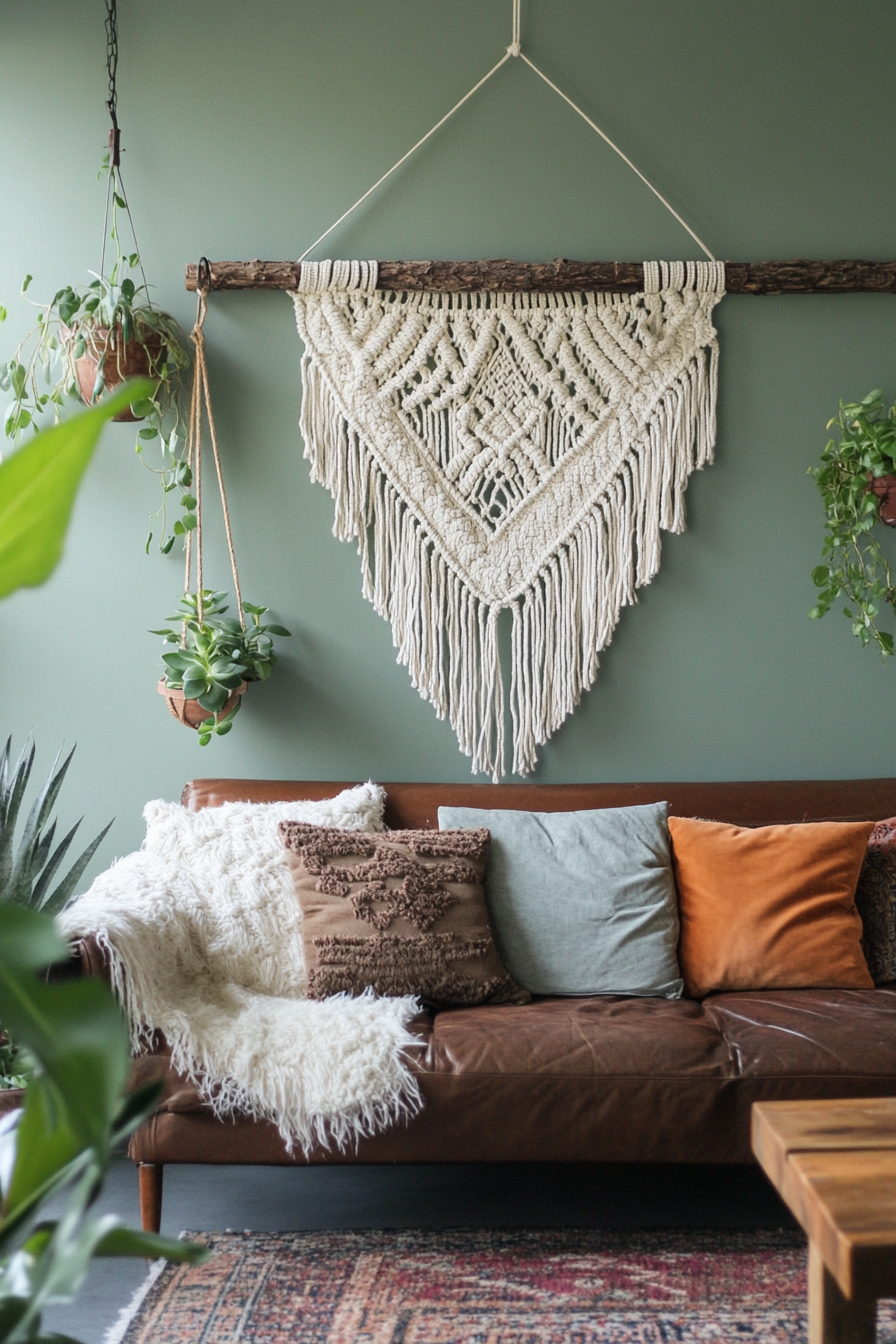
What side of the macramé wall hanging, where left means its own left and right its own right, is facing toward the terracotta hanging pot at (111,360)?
right

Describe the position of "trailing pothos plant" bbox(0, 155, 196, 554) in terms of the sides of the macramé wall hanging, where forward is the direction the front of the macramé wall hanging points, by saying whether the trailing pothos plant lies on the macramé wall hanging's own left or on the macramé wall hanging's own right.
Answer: on the macramé wall hanging's own right

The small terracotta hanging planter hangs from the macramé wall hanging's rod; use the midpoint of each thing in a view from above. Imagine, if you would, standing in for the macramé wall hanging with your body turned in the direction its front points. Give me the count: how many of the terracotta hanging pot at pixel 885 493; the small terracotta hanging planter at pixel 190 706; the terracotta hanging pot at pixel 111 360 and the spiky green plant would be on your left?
1

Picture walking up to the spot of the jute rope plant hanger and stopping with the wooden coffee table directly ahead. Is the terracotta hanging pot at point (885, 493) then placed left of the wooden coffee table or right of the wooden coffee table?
left

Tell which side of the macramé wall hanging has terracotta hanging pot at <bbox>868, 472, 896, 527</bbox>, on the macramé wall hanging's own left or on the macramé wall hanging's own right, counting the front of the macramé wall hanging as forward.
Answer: on the macramé wall hanging's own left

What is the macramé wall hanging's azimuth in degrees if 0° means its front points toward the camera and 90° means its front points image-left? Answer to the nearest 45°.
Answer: approximately 0°

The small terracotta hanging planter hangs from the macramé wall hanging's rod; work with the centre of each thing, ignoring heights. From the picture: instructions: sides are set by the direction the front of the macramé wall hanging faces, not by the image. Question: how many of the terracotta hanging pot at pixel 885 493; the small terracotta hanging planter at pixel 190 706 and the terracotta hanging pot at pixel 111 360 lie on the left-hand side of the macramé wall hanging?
1

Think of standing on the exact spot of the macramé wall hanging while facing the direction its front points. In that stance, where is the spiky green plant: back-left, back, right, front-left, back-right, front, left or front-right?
front-right

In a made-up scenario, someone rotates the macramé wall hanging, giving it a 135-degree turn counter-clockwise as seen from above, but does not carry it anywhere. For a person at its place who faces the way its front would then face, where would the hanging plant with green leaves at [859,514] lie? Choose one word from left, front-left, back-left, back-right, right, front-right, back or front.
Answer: front-right

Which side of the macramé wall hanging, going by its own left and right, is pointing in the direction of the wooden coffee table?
front
